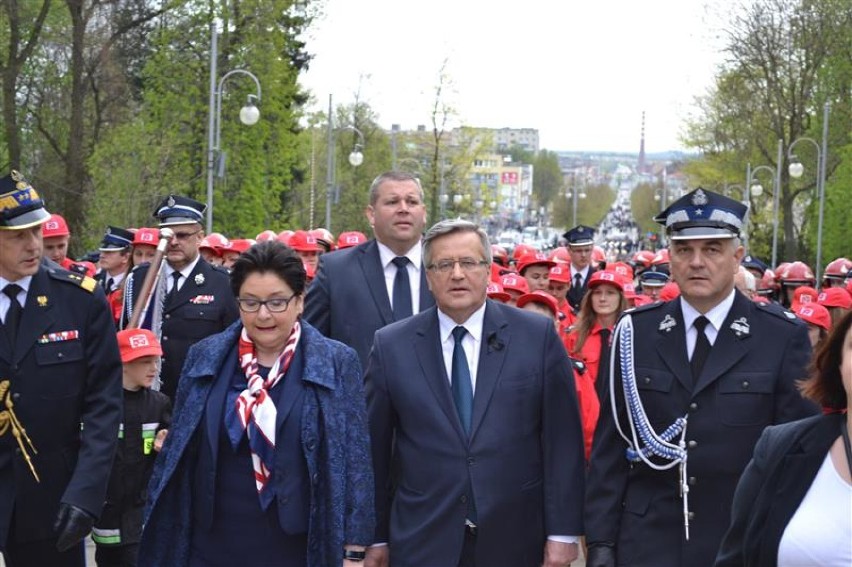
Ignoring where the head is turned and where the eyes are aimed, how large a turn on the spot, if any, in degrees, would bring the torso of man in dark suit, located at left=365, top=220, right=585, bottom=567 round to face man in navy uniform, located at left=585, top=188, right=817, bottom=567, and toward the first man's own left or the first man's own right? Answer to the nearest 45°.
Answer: approximately 90° to the first man's own left

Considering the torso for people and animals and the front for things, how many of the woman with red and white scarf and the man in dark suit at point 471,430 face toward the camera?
2

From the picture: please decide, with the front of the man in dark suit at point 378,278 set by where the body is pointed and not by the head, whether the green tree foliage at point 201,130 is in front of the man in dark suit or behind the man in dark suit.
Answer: behind

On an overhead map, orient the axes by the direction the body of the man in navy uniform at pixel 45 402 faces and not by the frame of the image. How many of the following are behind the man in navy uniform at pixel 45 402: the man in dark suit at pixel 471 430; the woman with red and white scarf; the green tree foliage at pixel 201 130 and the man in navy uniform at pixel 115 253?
2

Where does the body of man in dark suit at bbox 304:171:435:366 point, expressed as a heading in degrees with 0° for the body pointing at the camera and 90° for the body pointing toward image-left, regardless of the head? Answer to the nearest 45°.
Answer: approximately 315°

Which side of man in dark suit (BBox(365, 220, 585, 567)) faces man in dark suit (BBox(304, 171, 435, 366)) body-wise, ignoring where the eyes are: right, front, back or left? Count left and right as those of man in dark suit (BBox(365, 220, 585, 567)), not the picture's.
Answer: back

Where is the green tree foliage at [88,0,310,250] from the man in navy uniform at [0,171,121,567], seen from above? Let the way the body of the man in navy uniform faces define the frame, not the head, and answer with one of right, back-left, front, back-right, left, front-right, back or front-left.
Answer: back

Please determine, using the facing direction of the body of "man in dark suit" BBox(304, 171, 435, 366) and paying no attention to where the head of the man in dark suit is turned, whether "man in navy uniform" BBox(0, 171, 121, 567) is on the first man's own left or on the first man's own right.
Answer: on the first man's own right
